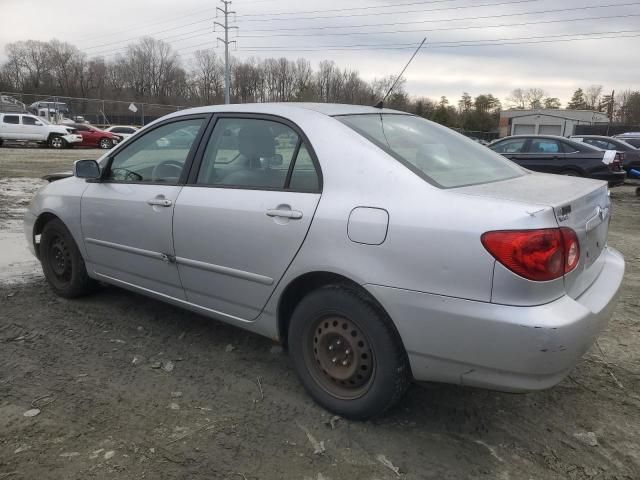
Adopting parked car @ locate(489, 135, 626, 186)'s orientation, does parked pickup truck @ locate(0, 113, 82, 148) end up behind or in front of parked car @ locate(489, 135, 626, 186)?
in front

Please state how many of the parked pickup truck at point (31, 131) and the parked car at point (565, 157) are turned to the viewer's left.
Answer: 1

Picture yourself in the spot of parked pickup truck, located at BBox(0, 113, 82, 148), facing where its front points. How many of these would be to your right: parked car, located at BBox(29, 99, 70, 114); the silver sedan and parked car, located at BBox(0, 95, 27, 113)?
1

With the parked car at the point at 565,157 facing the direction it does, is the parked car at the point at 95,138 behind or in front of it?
in front

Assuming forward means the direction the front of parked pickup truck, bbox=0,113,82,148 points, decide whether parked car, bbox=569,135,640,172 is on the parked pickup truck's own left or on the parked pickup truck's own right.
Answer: on the parked pickup truck's own right

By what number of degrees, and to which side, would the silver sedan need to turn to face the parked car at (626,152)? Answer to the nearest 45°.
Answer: approximately 90° to its right

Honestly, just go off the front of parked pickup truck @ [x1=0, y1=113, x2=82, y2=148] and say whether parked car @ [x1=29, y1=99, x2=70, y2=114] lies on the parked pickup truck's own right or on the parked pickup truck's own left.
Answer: on the parked pickup truck's own left

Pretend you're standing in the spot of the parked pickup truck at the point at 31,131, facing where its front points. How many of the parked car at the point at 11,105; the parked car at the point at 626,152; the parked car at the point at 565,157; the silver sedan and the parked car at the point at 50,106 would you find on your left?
2

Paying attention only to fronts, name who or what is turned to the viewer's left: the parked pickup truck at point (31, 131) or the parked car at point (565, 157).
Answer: the parked car at point (565, 157)

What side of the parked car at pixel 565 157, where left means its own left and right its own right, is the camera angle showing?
left

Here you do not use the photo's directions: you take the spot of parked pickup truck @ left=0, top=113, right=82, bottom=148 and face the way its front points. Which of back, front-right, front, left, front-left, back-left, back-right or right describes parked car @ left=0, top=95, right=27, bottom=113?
left

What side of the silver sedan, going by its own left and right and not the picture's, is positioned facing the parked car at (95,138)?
front

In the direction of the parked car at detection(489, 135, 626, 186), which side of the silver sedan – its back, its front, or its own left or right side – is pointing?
right

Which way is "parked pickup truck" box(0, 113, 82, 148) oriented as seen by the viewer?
to the viewer's right

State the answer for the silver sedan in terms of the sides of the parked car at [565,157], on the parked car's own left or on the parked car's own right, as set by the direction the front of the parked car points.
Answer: on the parked car's own left

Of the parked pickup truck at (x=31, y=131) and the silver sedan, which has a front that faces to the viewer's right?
the parked pickup truck

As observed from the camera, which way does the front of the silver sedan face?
facing away from the viewer and to the left of the viewer
